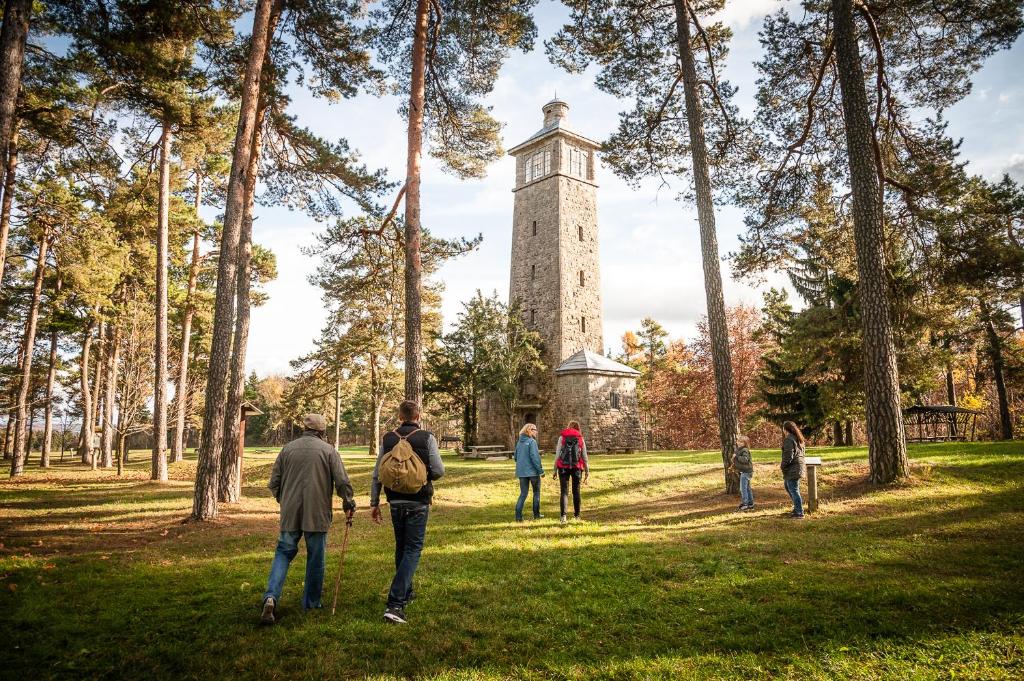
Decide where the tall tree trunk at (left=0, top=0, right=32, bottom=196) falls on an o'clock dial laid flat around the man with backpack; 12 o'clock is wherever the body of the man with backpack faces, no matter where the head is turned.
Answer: The tall tree trunk is roughly at 10 o'clock from the man with backpack.

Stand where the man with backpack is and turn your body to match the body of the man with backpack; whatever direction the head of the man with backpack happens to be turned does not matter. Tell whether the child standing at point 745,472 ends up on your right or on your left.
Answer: on your right

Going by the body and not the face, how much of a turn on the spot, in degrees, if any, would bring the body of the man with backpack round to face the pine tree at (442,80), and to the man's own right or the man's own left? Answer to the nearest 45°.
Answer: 0° — they already face it

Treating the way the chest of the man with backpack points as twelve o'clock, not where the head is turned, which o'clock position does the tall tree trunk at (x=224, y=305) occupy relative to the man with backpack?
The tall tree trunk is roughly at 11 o'clock from the man with backpack.

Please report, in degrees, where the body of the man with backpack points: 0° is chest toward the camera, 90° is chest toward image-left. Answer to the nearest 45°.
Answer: approximately 180°

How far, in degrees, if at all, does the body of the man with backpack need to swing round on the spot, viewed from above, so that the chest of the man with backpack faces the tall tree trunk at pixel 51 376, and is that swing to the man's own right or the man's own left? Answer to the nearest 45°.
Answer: approximately 45° to the man's own left

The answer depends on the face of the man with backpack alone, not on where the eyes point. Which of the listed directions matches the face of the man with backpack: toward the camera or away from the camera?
away from the camera
